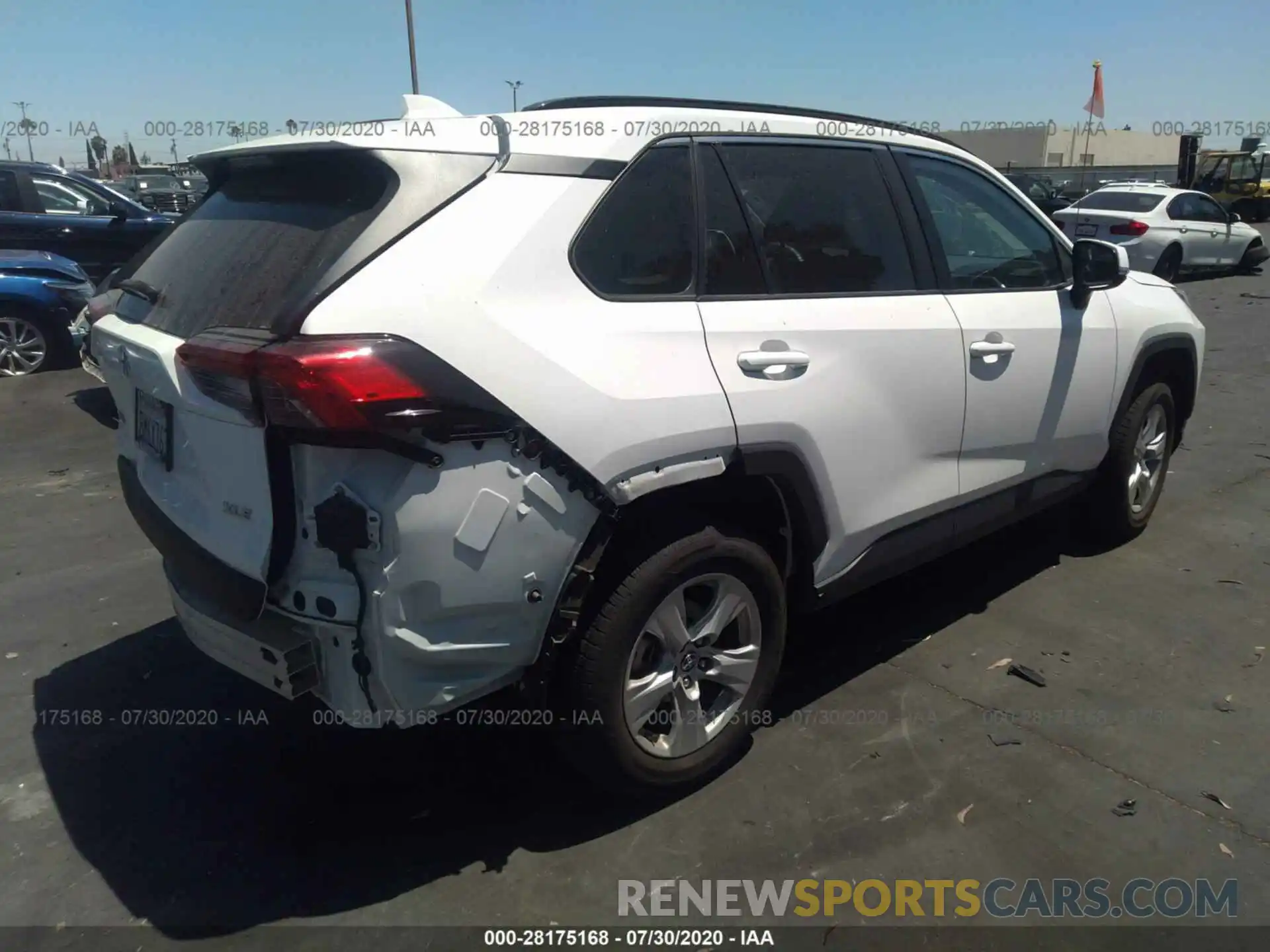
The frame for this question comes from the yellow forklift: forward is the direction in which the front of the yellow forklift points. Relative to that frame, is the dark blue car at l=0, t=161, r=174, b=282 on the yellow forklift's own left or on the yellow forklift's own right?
on the yellow forklift's own left

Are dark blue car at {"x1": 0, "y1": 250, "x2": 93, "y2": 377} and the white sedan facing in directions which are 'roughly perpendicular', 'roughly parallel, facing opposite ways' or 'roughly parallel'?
roughly parallel

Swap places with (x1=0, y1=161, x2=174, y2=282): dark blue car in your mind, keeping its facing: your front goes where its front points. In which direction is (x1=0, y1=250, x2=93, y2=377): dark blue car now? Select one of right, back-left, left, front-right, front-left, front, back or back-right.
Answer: right

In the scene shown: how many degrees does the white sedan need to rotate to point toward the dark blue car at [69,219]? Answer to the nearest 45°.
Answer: approximately 180°

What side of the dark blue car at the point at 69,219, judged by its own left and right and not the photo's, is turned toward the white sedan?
front

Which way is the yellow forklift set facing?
to the viewer's left

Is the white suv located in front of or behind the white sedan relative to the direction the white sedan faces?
behind

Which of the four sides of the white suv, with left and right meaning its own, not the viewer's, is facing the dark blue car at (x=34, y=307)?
left

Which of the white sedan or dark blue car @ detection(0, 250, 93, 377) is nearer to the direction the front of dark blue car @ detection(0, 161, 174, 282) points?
the white sedan

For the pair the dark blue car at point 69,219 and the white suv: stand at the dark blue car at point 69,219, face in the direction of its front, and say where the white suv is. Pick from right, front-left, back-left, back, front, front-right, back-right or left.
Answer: right

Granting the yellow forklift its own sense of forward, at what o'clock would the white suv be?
The white suv is roughly at 9 o'clock from the yellow forklift.

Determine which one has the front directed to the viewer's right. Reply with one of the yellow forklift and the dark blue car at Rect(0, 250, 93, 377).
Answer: the dark blue car

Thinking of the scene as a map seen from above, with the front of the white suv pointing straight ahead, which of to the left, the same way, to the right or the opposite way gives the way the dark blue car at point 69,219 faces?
the same way

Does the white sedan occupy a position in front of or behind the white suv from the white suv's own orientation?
in front

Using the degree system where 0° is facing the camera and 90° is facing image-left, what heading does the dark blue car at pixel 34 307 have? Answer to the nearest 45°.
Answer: approximately 270°

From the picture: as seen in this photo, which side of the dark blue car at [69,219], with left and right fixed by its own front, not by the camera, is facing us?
right

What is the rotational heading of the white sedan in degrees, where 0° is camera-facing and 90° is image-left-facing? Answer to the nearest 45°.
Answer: approximately 225°

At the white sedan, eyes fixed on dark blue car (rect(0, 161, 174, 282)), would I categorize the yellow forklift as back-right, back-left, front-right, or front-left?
back-right

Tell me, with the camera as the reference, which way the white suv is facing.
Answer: facing away from the viewer and to the right of the viewer

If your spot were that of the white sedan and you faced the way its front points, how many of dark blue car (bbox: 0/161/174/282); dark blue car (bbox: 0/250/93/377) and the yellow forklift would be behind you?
2
